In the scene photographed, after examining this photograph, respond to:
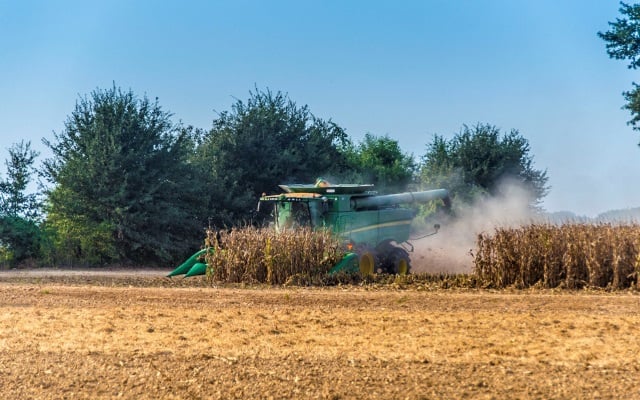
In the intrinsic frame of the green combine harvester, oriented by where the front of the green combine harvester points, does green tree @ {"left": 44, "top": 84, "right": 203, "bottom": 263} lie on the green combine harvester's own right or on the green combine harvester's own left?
on the green combine harvester's own right

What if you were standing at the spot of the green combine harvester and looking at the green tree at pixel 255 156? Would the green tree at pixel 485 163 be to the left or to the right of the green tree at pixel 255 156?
right

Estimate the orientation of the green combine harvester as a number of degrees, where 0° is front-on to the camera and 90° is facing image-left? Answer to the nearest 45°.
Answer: approximately 45°

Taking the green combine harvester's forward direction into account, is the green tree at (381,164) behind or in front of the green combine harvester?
behind

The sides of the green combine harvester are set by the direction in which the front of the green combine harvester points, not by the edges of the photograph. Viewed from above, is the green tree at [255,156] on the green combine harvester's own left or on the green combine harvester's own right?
on the green combine harvester's own right

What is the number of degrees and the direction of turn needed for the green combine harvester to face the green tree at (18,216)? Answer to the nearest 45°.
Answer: approximately 90° to its right

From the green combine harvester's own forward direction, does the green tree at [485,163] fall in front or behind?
behind
